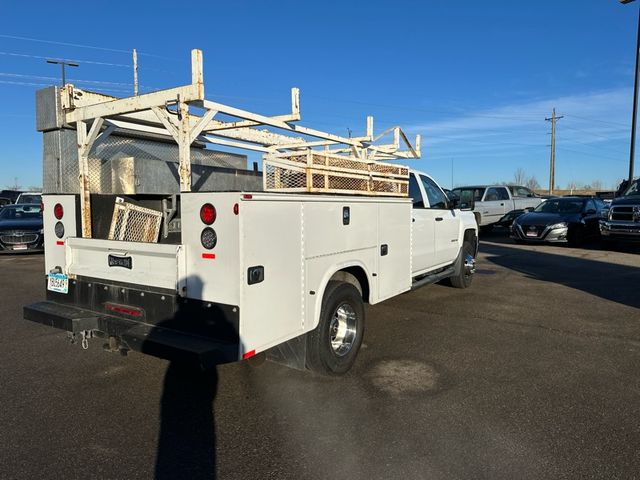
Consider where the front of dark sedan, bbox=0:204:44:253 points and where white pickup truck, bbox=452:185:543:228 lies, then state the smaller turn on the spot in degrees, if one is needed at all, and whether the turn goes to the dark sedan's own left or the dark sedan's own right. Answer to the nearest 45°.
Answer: approximately 90° to the dark sedan's own left

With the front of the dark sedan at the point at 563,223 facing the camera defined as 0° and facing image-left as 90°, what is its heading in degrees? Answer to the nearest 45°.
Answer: approximately 45°

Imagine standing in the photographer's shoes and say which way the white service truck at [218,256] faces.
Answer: facing away from the viewer and to the right of the viewer

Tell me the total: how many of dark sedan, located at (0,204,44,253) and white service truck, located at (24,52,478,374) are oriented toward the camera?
1

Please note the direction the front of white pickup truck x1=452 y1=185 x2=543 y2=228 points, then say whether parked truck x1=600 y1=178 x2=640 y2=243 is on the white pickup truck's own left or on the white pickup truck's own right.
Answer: on the white pickup truck's own left

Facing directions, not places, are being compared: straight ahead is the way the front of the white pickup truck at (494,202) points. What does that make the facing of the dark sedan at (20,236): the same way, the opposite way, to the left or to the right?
to the left

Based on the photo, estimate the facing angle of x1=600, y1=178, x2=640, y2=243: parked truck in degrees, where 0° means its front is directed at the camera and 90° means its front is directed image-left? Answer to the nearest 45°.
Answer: approximately 45°

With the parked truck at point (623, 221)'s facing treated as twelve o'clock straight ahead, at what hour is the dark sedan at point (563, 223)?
The dark sedan is roughly at 3 o'clock from the parked truck.

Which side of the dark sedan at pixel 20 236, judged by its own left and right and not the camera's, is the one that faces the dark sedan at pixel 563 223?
left

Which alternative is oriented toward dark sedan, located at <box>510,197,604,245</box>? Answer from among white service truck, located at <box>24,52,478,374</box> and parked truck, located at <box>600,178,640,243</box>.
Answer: the white service truck
